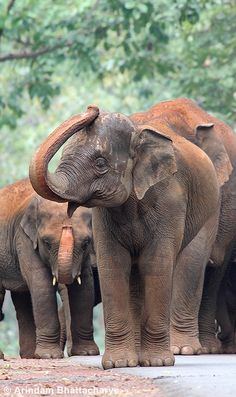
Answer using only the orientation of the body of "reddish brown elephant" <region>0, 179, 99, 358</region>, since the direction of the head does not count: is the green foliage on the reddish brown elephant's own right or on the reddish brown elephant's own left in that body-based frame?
on the reddish brown elephant's own left

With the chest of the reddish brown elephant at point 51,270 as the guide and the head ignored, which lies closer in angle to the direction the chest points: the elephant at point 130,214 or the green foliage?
the elephant

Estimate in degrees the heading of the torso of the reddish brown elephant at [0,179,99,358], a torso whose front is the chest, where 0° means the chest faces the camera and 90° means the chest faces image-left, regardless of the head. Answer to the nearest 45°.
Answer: approximately 315°

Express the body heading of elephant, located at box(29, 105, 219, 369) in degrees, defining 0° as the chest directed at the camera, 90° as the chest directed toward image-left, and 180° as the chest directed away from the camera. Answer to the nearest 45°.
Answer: approximately 45°

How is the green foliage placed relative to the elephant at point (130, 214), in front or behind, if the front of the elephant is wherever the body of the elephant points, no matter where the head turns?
behind
